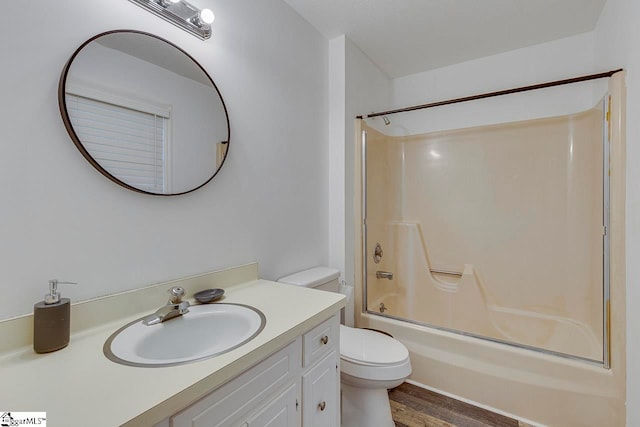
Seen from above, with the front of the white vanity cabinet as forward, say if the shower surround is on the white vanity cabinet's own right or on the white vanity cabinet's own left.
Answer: on the white vanity cabinet's own left

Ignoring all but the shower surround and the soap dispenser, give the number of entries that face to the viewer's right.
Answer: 1

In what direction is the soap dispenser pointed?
to the viewer's right

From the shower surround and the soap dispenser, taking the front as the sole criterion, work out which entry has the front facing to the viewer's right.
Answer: the soap dispenser

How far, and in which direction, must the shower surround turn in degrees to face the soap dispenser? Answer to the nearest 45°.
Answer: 0° — it already faces it

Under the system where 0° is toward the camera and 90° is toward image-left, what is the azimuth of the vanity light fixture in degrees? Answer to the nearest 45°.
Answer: approximately 315°

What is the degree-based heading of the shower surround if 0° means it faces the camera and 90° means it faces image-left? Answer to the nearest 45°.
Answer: approximately 45°

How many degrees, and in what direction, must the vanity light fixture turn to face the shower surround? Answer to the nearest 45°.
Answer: approximately 45° to its left
